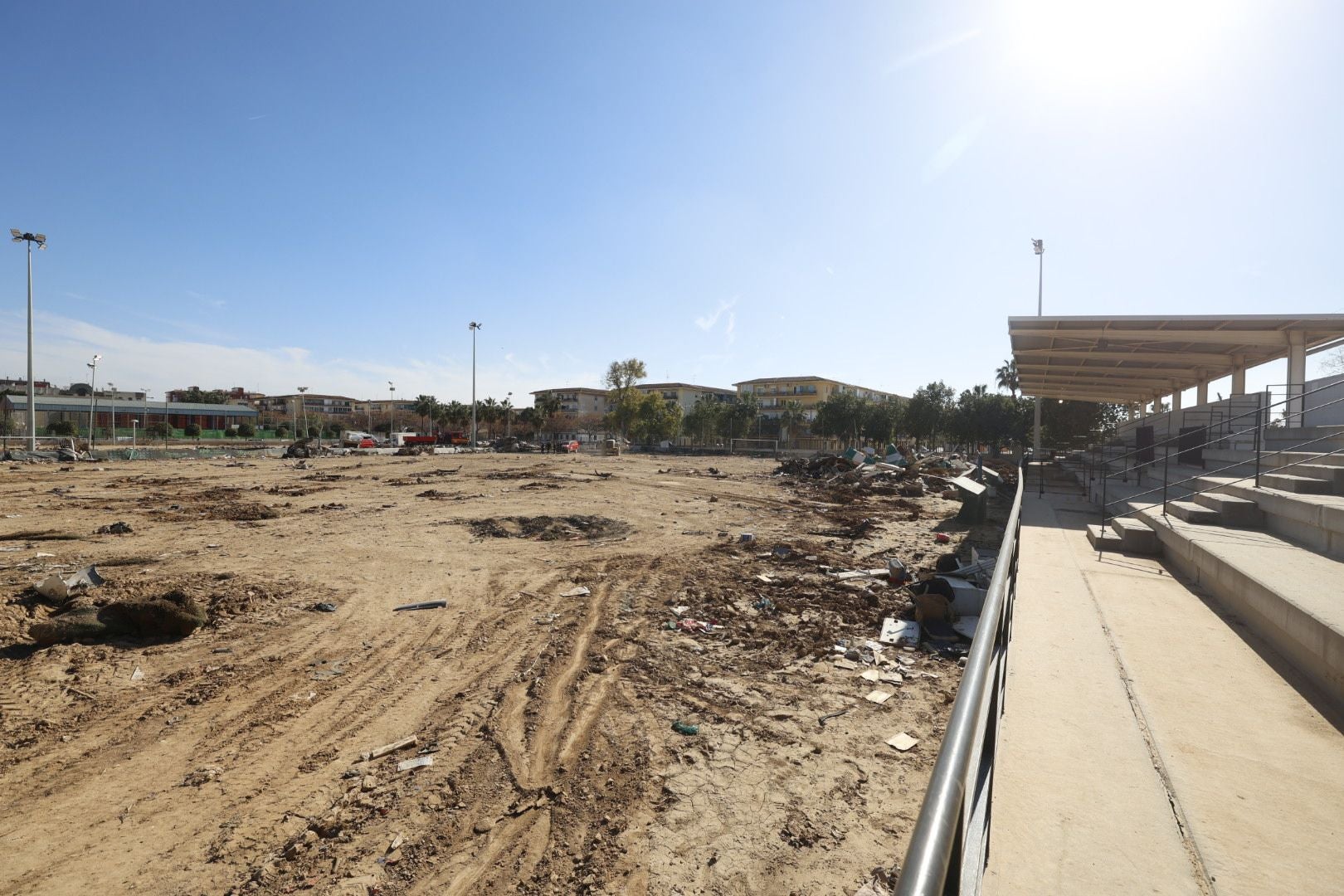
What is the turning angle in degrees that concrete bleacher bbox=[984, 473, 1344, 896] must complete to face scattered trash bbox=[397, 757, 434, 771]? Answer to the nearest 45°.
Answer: approximately 45° to its left

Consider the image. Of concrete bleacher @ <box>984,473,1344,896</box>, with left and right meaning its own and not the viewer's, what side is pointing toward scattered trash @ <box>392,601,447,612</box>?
front

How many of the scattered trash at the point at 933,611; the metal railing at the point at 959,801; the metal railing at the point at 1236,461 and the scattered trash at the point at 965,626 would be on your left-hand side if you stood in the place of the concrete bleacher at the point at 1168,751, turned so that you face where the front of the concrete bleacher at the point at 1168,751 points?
1

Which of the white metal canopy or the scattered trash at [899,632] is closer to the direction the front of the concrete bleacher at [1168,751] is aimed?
the scattered trash

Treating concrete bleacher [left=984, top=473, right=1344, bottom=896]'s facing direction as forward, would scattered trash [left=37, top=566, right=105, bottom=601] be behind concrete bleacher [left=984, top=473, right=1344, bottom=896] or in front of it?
in front

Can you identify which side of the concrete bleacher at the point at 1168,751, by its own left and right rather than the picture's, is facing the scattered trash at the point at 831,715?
front

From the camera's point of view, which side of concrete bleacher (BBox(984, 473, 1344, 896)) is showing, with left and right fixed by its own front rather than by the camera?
left

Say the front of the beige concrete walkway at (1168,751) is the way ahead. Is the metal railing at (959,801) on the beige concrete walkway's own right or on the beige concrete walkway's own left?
on the beige concrete walkway's own left

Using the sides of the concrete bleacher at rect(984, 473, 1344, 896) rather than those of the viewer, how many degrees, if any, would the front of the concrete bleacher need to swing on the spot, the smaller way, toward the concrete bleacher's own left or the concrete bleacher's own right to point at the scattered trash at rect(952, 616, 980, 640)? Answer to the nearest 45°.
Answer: approximately 45° to the concrete bleacher's own right
